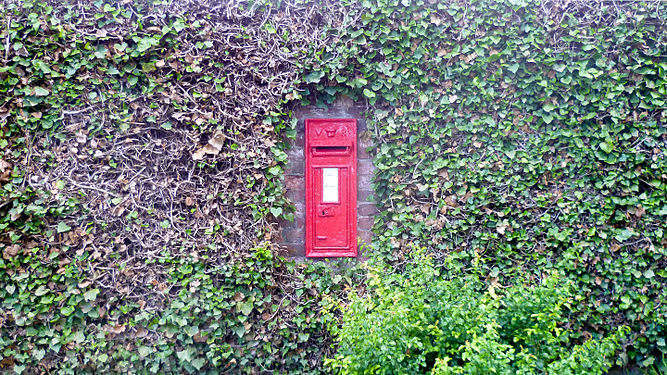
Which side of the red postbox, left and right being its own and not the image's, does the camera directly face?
front

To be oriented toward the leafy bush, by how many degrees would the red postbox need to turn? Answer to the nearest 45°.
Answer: approximately 45° to its left
